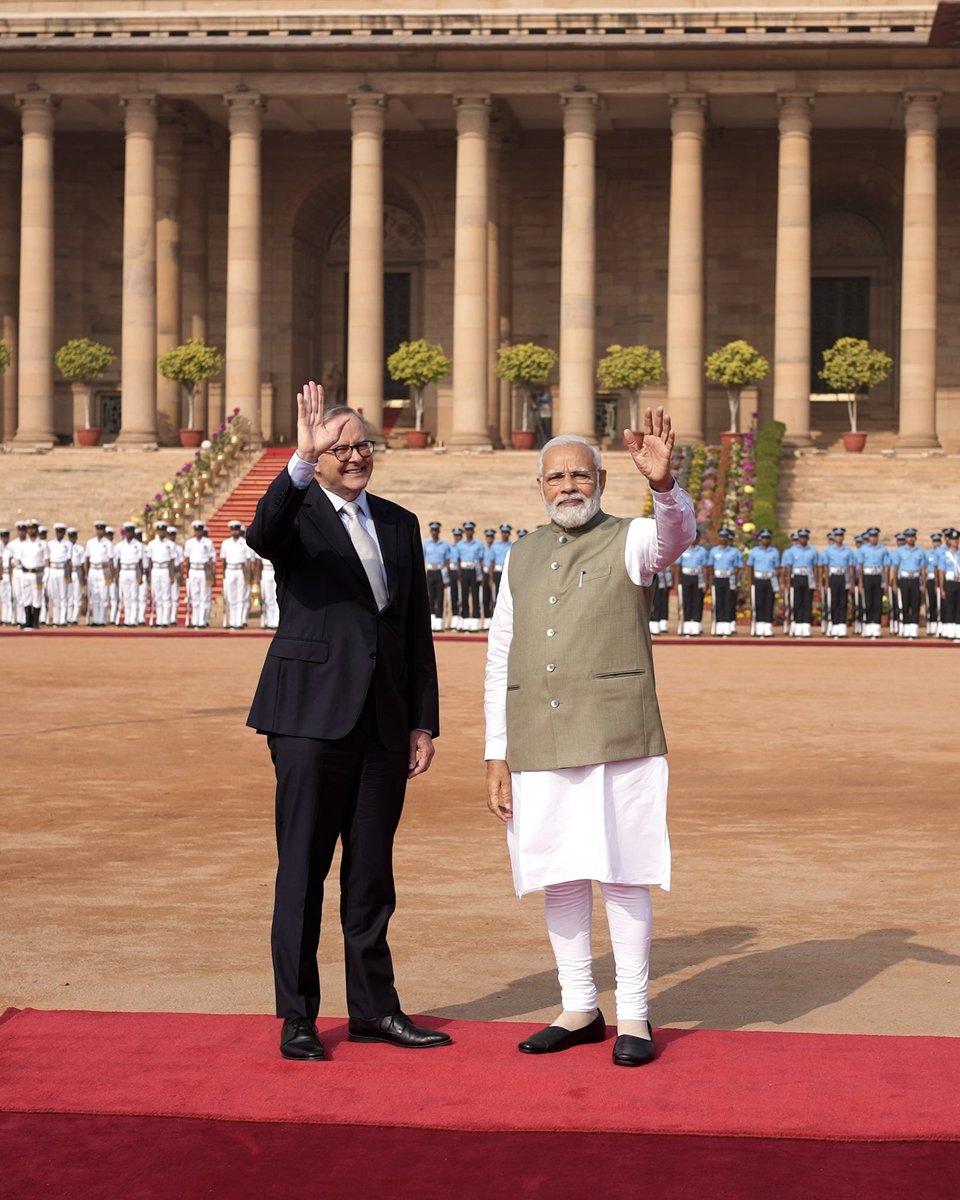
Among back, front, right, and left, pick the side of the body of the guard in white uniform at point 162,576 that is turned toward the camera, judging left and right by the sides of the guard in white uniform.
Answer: front

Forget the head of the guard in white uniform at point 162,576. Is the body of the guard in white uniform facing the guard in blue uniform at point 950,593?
no

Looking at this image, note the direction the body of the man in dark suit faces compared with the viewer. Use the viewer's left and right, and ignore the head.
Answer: facing the viewer and to the right of the viewer

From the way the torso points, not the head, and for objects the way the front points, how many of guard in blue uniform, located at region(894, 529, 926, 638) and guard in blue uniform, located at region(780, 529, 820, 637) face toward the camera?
2

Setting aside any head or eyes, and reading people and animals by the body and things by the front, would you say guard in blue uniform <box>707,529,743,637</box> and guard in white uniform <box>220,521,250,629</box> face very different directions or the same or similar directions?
same or similar directions

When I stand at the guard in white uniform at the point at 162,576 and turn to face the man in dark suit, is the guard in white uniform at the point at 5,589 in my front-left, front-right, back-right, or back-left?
back-right

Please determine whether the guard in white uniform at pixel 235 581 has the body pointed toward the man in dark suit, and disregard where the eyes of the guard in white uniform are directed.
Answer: yes

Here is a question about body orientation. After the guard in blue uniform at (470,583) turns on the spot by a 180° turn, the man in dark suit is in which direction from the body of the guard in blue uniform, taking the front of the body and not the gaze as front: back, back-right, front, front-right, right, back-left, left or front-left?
back

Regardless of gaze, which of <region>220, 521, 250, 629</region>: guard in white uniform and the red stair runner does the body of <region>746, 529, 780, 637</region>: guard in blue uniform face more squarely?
the guard in white uniform

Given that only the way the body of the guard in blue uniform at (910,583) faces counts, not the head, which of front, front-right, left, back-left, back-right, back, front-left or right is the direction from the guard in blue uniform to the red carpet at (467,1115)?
front

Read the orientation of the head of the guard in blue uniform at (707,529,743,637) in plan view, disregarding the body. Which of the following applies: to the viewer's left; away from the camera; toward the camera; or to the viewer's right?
toward the camera

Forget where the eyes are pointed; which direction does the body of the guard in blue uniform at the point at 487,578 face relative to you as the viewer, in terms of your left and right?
facing the viewer

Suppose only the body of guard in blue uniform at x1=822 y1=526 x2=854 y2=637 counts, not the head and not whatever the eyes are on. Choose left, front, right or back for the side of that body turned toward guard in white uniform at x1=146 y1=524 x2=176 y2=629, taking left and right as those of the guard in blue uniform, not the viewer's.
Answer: right

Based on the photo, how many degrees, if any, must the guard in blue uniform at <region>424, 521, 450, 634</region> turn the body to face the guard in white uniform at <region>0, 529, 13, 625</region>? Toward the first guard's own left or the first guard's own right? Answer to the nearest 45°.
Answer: approximately 90° to the first guard's own right

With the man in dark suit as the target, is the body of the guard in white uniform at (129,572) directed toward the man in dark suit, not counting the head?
yes

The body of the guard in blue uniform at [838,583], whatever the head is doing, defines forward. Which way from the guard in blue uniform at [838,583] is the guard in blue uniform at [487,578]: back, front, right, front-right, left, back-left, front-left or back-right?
right

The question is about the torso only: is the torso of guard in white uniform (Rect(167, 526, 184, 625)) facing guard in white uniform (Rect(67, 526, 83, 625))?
no

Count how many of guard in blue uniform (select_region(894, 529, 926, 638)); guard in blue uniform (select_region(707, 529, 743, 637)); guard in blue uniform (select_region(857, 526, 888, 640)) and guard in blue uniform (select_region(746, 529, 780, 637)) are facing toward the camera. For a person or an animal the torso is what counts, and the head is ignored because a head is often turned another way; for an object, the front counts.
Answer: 4

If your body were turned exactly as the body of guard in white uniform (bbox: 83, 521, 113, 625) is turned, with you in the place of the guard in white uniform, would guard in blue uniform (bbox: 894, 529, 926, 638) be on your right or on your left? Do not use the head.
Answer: on your left

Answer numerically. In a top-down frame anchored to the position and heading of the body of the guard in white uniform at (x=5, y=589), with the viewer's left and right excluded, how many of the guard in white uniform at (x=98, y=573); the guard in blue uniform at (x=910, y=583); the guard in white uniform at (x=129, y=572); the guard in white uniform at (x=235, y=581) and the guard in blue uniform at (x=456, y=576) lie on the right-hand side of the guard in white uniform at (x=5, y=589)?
0
